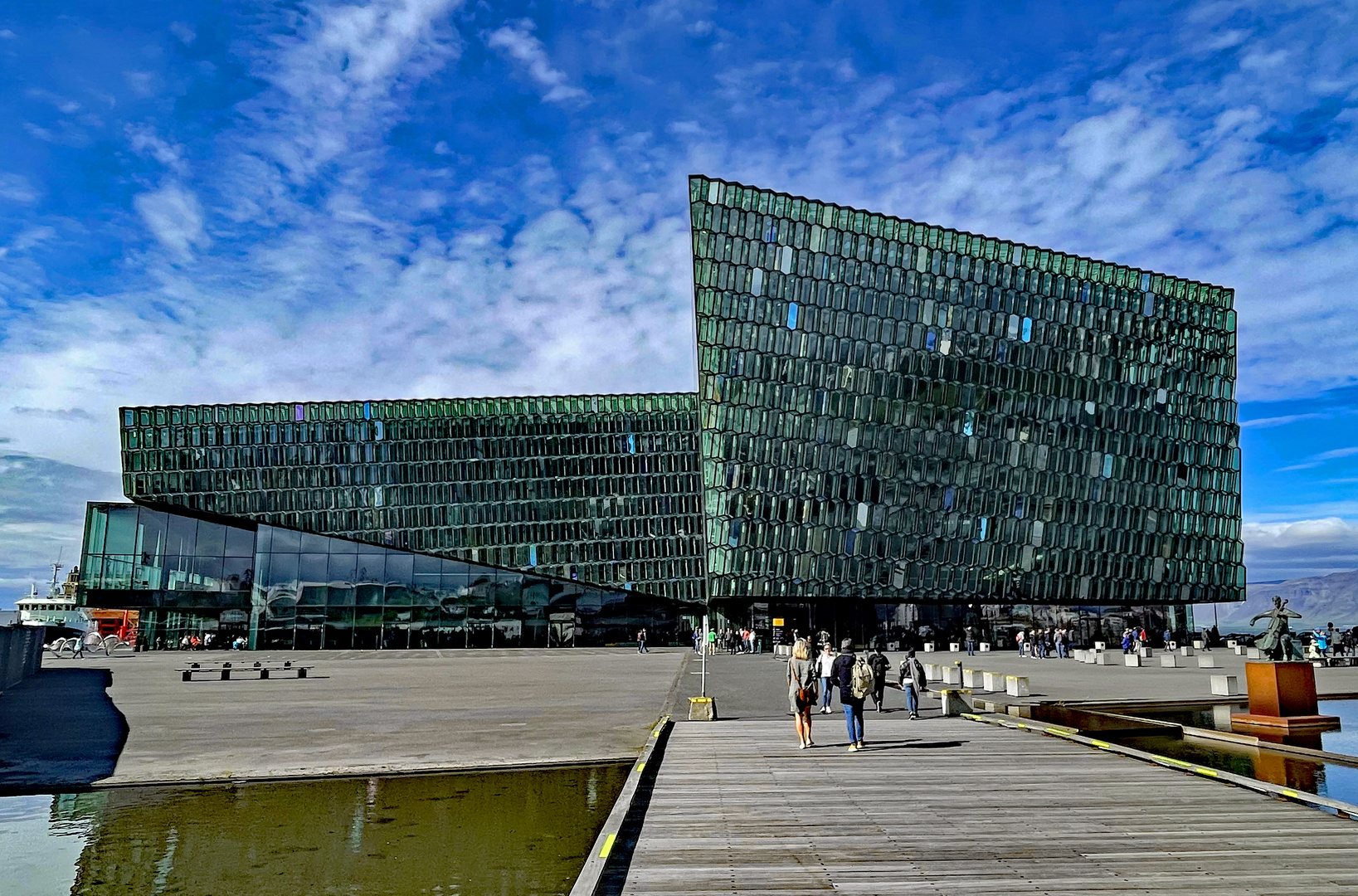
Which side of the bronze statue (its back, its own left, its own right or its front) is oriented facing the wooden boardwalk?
front

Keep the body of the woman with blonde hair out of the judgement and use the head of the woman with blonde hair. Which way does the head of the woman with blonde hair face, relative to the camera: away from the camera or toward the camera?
away from the camera

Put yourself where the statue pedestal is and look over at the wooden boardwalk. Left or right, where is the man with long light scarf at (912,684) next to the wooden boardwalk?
right

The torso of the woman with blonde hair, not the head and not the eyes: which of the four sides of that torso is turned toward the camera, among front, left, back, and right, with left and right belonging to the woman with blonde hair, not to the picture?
back

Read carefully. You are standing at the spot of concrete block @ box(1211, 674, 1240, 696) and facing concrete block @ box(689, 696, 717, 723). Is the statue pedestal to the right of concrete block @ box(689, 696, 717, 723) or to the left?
left

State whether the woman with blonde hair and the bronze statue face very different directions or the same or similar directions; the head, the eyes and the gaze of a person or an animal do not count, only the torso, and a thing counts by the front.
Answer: very different directions

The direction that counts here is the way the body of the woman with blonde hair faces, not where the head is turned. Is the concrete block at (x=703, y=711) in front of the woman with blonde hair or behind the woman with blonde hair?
in front

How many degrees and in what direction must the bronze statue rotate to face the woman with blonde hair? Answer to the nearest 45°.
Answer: approximately 45° to its right

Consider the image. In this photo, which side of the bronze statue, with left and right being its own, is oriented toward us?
front

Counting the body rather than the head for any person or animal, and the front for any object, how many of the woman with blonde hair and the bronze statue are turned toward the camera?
1

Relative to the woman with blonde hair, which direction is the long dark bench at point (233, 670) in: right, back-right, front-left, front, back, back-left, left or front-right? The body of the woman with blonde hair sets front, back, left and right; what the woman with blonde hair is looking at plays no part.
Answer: front-left

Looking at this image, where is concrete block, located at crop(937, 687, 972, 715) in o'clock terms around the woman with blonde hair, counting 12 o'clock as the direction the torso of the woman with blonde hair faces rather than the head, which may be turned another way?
The concrete block is roughly at 1 o'clock from the woman with blonde hair.

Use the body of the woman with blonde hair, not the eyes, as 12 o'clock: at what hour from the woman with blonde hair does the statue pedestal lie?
The statue pedestal is roughly at 2 o'clock from the woman with blonde hair.
